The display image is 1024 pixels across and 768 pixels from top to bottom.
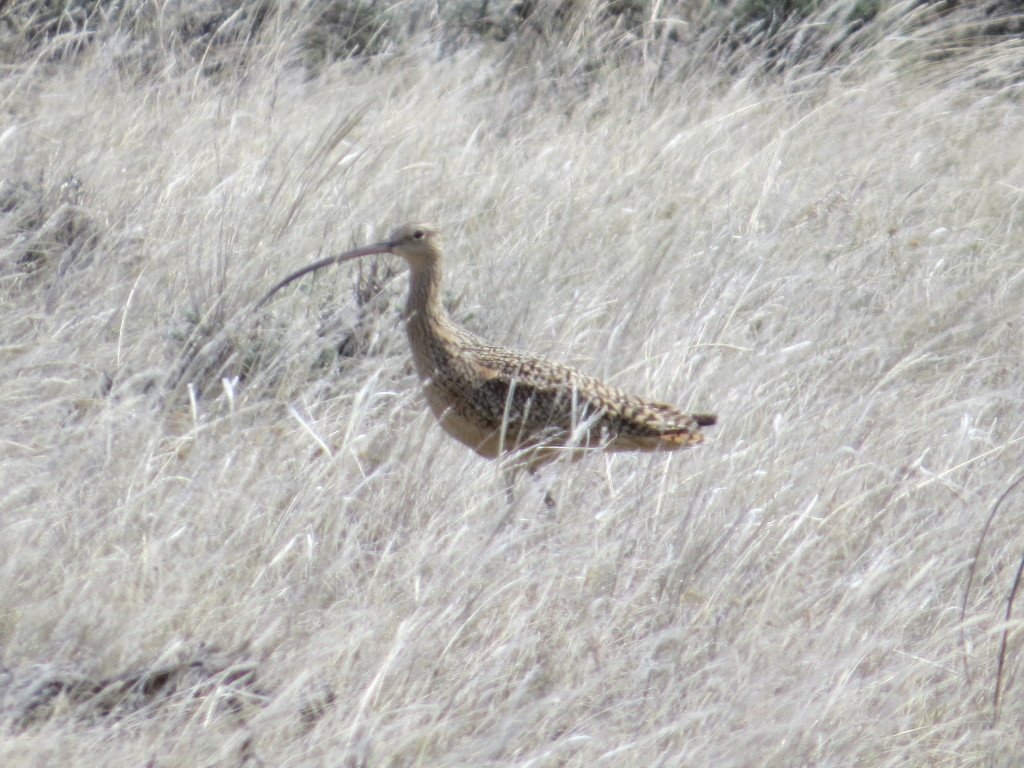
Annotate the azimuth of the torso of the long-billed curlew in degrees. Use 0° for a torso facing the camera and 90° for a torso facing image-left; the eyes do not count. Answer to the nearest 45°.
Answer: approximately 90°
